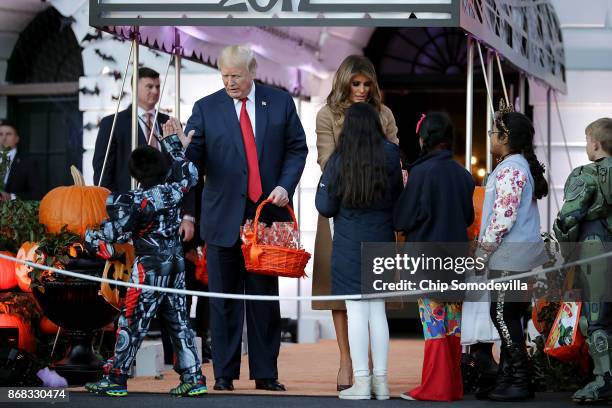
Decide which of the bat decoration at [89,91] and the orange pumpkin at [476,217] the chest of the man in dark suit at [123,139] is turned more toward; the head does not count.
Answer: the orange pumpkin

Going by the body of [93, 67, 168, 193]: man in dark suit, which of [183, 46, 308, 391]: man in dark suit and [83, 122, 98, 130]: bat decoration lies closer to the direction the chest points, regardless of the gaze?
the man in dark suit

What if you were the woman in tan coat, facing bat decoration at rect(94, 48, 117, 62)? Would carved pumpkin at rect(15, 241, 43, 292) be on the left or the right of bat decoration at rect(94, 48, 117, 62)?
left

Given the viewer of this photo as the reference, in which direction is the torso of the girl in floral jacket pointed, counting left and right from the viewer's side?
facing to the left of the viewer

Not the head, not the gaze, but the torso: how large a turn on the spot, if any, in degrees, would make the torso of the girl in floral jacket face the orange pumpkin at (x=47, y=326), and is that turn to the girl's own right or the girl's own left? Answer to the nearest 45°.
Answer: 0° — they already face it

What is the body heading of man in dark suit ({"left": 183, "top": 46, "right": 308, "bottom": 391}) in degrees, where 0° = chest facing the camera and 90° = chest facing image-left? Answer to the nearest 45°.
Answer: approximately 0°

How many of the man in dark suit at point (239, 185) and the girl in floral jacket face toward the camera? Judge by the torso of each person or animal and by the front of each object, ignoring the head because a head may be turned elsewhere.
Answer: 1

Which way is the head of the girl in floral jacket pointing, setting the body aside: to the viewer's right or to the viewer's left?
to the viewer's left

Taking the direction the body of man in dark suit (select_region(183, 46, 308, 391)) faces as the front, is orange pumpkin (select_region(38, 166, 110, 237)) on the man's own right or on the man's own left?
on the man's own right
